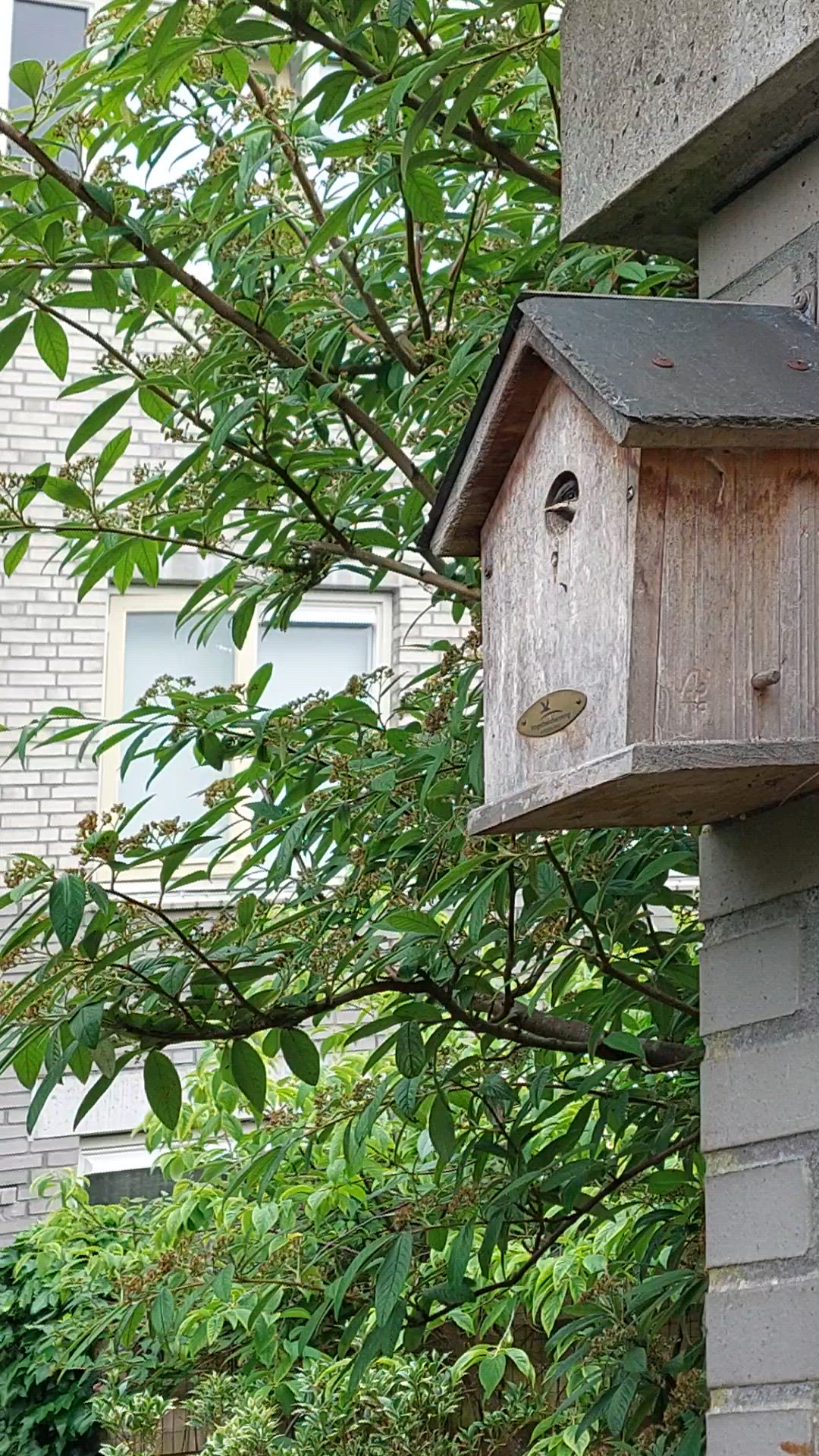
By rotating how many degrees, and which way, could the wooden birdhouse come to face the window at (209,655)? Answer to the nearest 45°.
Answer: approximately 135° to its right

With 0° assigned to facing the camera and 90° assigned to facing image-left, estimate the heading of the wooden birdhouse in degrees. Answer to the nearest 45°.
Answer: approximately 45°

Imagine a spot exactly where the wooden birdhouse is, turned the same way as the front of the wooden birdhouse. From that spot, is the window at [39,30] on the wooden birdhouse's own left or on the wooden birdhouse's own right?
on the wooden birdhouse's own right
